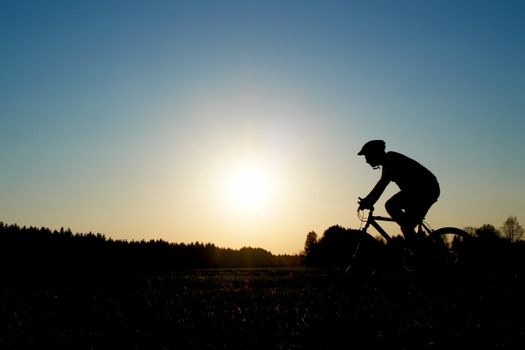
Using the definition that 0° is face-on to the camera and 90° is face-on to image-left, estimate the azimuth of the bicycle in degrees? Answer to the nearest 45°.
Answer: approximately 90°

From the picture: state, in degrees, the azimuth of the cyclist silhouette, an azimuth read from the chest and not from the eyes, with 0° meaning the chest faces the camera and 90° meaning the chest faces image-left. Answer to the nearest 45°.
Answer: approximately 90°
